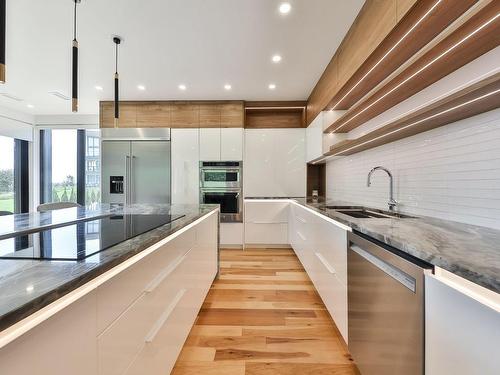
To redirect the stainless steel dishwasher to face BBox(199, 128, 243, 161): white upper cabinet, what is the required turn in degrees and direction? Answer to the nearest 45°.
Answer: approximately 90° to its right

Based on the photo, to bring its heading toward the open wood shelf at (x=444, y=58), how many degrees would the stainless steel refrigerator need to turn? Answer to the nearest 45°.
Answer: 0° — it already faces it

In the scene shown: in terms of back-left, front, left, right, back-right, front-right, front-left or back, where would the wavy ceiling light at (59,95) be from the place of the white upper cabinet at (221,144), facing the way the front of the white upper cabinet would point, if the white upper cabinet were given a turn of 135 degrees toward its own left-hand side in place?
back-left

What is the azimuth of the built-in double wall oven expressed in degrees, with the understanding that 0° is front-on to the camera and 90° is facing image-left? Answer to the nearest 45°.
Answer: approximately 0°

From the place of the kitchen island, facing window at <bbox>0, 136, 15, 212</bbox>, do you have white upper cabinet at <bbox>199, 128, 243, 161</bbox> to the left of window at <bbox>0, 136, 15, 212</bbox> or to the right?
right

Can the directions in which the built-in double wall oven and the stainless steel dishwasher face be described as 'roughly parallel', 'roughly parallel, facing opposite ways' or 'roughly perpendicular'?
roughly perpendicular

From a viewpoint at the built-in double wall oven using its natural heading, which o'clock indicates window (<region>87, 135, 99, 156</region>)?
The window is roughly at 4 o'clock from the built-in double wall oven.

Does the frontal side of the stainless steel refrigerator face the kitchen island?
yes

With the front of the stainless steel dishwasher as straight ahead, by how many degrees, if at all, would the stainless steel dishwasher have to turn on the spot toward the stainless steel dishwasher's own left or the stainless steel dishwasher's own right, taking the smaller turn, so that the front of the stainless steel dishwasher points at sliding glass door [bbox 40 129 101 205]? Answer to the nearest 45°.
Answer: approximately 45° to the stainless steel dishwasher's own right
